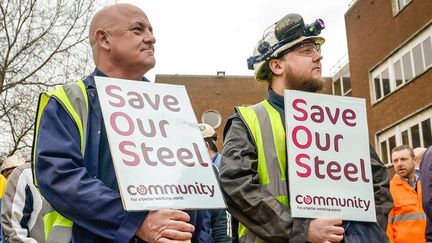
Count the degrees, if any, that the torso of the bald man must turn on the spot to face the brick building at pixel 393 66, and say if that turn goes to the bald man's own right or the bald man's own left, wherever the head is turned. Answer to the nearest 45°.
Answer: approximately 90° to the bald man's own left

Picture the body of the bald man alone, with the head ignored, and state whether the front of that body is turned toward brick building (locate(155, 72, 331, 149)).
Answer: no

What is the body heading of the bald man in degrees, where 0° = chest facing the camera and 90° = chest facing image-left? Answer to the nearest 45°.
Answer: approximately 315°

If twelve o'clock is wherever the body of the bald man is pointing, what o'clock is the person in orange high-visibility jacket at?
The person in orange high-visibility jacket is roughly at 9 o'clock from the bald man.

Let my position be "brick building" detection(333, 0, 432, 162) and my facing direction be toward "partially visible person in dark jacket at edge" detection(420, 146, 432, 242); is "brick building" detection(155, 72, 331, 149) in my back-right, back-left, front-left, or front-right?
back-right

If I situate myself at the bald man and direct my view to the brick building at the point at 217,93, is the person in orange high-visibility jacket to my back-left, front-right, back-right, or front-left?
front-right

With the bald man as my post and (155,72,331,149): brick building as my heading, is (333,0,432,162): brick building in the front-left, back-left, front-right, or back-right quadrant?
front-right

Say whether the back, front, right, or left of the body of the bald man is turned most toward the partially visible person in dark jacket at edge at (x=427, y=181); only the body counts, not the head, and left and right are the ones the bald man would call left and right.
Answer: left
